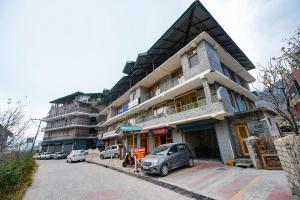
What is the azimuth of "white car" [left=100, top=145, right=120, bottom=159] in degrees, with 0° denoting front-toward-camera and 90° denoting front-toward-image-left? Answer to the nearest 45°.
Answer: approximately 45°

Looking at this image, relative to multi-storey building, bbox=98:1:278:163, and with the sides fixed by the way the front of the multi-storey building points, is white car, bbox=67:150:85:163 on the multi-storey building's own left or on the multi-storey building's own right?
on the multi-storey building's own right

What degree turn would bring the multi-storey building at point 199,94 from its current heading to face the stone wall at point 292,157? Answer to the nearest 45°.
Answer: approximately 45° to its left

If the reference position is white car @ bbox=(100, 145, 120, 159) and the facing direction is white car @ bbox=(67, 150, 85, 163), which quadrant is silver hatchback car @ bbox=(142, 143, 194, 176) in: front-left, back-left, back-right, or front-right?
back-left

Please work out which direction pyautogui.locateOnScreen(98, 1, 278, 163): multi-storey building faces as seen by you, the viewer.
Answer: facing the viewer and to the left of the viewer

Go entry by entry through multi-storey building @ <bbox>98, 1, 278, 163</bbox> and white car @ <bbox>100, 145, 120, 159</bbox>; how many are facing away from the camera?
0

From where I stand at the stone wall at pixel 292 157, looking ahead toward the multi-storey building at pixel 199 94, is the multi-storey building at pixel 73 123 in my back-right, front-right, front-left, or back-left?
front-left

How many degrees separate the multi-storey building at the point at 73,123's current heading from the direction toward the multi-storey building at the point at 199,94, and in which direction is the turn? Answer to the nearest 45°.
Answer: approximately 45° to its left
